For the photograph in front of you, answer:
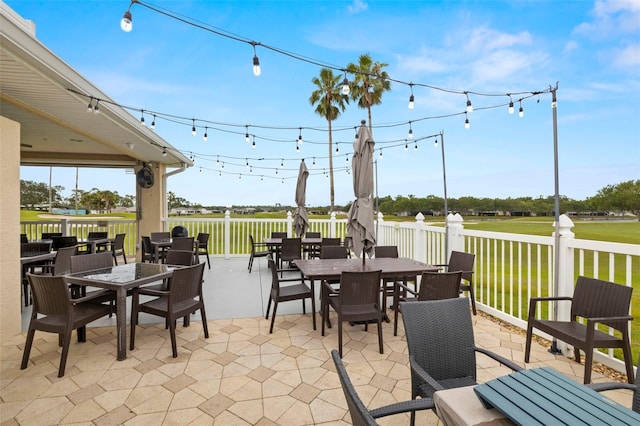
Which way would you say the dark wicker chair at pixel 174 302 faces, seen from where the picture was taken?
facing away from the viewer and to the left of the viewer

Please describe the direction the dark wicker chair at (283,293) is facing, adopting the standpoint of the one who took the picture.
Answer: facing to the right of the viewer

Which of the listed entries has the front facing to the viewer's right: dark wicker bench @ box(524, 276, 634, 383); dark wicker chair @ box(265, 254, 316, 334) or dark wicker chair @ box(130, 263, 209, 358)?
dark wicker chair @ box(265, 254, 316, 334)

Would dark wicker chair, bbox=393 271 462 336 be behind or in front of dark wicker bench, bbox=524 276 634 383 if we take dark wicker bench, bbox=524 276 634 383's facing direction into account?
in front

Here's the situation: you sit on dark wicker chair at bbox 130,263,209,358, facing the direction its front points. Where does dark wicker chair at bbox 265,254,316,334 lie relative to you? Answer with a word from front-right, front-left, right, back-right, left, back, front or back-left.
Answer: back-right

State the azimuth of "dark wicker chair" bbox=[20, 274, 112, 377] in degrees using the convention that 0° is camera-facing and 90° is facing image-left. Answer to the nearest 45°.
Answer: approximately 225°

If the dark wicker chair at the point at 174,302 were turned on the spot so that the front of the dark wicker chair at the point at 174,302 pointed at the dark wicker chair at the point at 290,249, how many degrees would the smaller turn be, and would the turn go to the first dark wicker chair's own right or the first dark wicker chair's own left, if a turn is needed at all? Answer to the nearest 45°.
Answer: approximately 90° to the first dark wicker chair's own right

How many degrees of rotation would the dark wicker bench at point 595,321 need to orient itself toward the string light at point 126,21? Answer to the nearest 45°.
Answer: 0° — it already faces it

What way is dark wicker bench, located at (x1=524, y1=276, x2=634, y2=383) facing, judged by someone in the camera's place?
facing the viewer and to the left of the viewer

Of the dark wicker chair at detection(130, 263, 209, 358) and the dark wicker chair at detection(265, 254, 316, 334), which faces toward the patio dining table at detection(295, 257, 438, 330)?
the dark wicker chair at detection(265, 254, 316, 334)

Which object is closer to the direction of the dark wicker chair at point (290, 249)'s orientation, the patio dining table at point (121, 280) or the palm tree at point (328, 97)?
the palm tree
